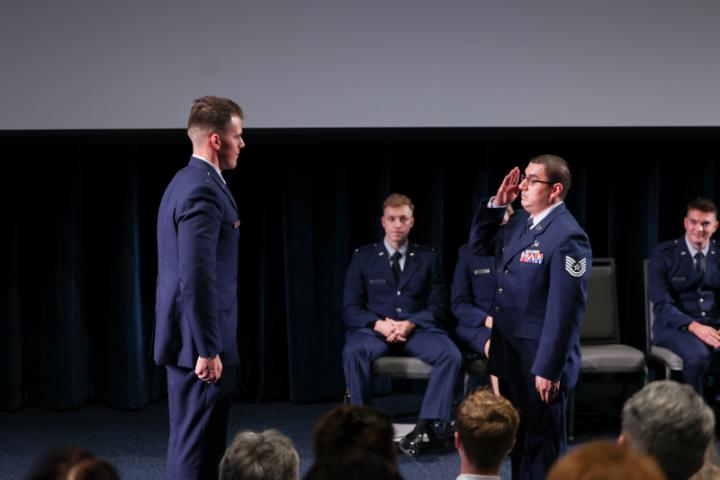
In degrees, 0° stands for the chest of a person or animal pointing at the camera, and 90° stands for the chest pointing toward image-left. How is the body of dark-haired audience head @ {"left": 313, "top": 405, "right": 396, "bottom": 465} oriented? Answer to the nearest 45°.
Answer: approximately 180°

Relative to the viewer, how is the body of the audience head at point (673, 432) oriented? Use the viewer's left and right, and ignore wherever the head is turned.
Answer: facing away from the viewer

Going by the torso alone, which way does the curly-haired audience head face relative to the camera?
away from the camera

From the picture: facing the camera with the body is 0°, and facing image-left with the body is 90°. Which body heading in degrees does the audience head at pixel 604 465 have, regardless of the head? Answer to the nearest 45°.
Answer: approximately 180°

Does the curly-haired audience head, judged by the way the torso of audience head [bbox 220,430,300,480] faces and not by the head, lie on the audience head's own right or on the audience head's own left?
on the audience head's own right

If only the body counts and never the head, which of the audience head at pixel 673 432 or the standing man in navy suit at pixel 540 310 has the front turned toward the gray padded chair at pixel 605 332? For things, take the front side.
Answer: the audience head

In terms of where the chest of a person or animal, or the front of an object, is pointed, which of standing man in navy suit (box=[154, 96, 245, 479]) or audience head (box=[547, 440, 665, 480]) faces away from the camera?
the audience head

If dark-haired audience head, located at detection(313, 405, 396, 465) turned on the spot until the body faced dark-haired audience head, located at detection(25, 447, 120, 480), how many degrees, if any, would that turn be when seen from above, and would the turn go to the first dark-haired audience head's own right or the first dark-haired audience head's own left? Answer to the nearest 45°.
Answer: approximately 135° to the first dark-haired audience head's own left

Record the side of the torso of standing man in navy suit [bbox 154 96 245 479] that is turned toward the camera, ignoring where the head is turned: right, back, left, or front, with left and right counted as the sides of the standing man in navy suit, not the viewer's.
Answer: right

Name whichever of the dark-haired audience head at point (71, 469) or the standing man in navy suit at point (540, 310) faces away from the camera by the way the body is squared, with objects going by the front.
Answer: the dark-haired audience head

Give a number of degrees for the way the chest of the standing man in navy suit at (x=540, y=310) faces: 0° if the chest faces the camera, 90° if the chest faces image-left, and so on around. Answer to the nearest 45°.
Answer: approximately 45°

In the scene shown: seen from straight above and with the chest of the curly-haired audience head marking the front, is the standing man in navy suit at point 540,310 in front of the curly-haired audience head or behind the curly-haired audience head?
in front

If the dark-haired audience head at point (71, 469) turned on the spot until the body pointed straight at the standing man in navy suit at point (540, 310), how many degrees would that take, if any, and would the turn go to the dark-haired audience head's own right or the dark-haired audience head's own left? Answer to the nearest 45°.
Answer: approximately 45° to the dark-haired audience head's own right

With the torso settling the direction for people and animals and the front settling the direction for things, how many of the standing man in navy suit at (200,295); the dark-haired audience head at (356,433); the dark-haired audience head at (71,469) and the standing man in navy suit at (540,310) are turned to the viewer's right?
1

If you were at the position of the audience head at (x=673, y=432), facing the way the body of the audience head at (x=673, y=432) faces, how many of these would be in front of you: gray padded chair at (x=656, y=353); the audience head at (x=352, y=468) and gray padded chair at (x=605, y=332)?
2

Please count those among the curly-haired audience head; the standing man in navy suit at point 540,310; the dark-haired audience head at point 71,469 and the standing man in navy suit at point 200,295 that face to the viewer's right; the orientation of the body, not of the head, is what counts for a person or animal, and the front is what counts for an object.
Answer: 1

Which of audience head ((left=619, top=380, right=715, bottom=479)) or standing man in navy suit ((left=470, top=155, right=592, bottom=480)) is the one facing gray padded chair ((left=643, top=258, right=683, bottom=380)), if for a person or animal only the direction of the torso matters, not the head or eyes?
the audience head
